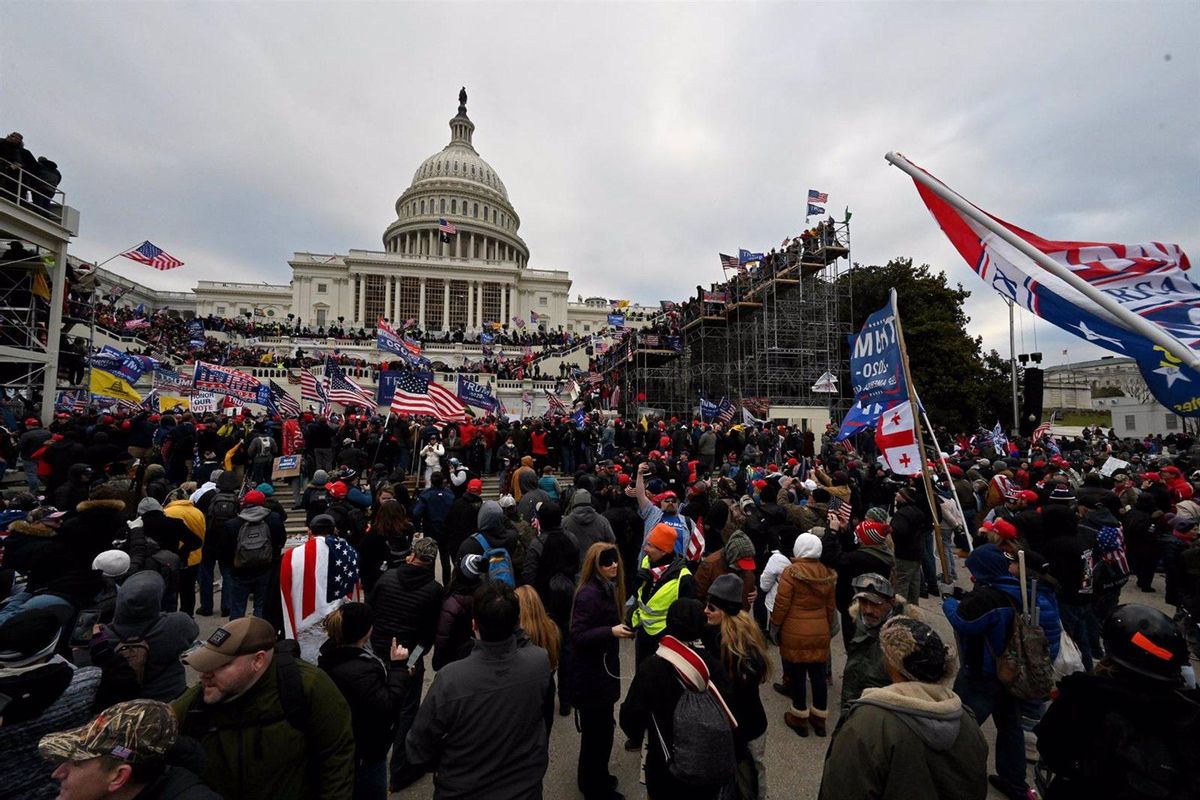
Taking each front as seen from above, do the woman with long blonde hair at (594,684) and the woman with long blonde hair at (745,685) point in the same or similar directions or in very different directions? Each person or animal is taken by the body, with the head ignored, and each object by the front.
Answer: very different directions

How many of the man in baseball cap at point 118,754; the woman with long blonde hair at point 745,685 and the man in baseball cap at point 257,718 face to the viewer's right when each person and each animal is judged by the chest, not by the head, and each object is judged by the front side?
0

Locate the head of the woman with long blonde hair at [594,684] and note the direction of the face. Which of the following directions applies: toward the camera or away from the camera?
toward the camera

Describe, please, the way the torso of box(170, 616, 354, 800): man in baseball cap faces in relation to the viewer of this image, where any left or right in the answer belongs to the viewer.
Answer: facing the viewer and to the left of the viewer

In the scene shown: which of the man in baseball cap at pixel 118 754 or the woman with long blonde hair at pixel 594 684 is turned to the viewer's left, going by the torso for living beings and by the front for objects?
the man in baseball cap

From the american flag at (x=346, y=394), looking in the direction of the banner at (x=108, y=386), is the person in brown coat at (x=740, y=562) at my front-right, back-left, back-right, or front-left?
back-left

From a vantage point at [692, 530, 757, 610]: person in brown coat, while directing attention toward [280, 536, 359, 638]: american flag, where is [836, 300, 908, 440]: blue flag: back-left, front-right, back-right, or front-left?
back-right
